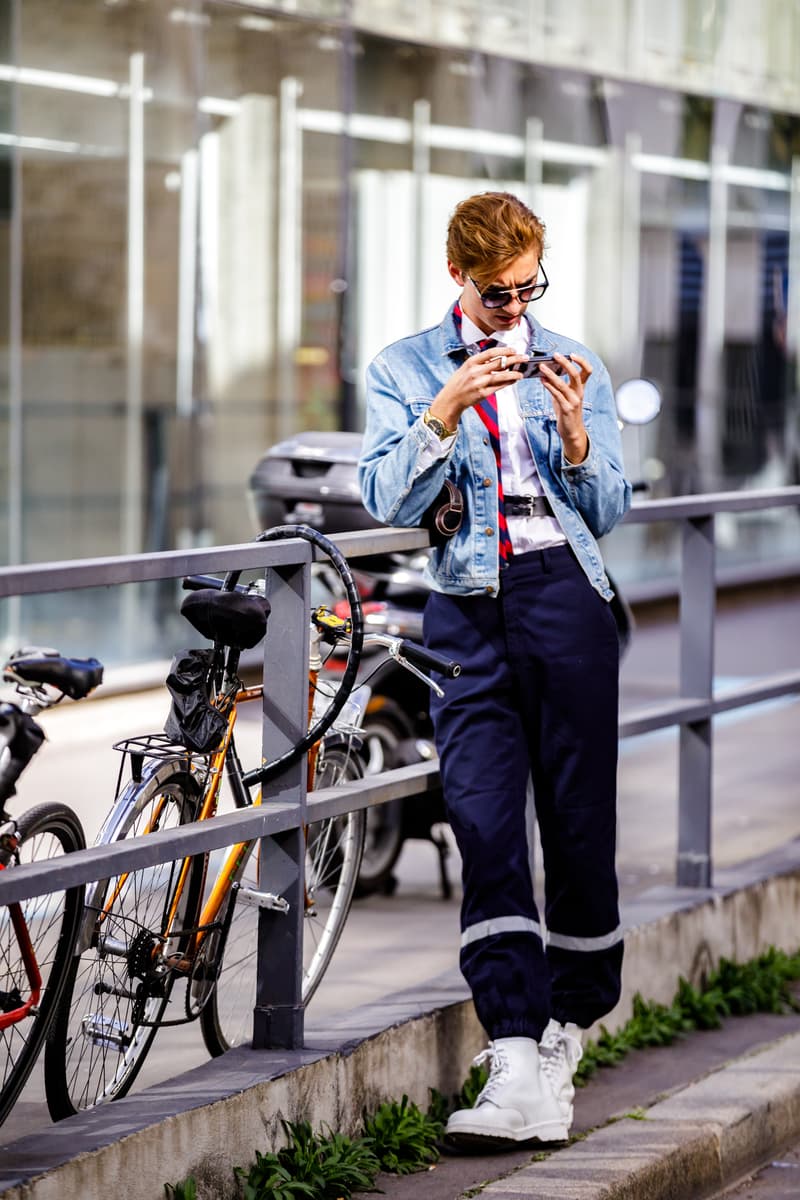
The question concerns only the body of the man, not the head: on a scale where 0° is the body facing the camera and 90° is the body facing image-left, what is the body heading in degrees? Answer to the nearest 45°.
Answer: approximately 0°

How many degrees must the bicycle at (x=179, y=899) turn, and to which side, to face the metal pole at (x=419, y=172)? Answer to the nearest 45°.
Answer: approximately 45° to its left

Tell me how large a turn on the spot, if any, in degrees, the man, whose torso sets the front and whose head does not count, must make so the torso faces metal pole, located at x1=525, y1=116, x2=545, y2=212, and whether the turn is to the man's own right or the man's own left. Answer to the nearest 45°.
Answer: approximately 180°

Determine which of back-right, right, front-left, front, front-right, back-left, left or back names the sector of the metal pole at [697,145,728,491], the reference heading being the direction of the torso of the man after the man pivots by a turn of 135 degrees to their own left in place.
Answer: front-left

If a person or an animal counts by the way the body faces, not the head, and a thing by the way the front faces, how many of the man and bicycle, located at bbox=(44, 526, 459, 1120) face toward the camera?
1

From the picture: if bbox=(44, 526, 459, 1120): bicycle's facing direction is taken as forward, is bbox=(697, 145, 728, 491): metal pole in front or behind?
in front

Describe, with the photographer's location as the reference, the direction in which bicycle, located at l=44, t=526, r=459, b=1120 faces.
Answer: facing away from the viewer and to the right of the viewer

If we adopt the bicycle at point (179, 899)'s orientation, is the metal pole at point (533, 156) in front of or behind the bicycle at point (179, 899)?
in front

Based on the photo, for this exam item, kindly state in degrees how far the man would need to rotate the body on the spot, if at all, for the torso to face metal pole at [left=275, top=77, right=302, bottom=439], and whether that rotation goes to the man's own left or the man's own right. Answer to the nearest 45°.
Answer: approximately 180°

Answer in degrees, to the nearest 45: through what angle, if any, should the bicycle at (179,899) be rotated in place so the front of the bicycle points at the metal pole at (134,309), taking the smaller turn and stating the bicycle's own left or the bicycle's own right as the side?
approximately 45° to the bicycle's own left

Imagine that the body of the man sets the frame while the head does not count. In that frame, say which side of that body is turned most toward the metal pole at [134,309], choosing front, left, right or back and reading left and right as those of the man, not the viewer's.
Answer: back

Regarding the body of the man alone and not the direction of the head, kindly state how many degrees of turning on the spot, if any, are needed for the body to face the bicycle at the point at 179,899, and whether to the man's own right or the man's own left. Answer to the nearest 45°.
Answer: approximately 90° to the man's own right

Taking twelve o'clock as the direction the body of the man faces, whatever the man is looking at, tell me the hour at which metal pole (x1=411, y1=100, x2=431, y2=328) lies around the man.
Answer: The metal pole is roughly at 6 o'clock from the man.

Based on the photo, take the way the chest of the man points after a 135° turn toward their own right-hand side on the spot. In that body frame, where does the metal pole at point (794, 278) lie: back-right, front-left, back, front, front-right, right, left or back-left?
front-right
